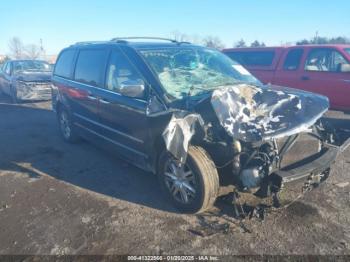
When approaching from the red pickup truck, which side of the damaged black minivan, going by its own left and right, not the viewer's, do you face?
left

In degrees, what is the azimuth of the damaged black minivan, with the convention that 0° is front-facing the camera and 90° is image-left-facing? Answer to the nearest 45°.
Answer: approximately 315°
